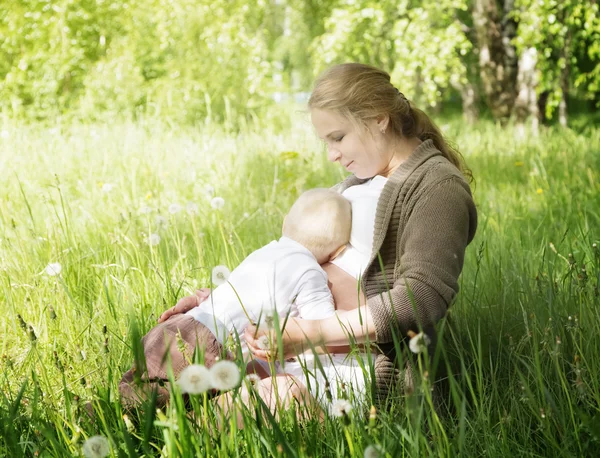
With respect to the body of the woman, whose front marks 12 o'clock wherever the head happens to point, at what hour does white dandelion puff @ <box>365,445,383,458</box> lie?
The white dandelion puff is roughly at 9 o'clock from the woman.

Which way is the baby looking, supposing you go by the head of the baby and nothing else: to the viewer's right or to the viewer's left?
to the viewer's right

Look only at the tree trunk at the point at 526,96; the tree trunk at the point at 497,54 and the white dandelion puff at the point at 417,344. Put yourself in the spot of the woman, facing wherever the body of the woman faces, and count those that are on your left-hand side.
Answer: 1

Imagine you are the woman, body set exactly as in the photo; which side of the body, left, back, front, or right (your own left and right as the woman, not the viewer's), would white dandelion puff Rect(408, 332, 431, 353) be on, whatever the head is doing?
left

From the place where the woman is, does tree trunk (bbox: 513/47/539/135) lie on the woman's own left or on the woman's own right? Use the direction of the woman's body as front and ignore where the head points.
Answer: on the woman's own right

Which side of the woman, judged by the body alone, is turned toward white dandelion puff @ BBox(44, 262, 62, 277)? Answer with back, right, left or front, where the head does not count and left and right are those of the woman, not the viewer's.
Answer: front

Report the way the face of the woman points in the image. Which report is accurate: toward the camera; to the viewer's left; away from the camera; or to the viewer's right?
to the viewer's left

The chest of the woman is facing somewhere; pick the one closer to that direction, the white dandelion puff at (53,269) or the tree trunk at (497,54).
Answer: the white dandelion puff

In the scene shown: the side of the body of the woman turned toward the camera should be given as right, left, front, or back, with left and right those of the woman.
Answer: left

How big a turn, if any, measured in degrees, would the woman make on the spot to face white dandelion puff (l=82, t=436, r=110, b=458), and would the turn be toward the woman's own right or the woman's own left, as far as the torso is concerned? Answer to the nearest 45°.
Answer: approximately 45° to the woman's own left
